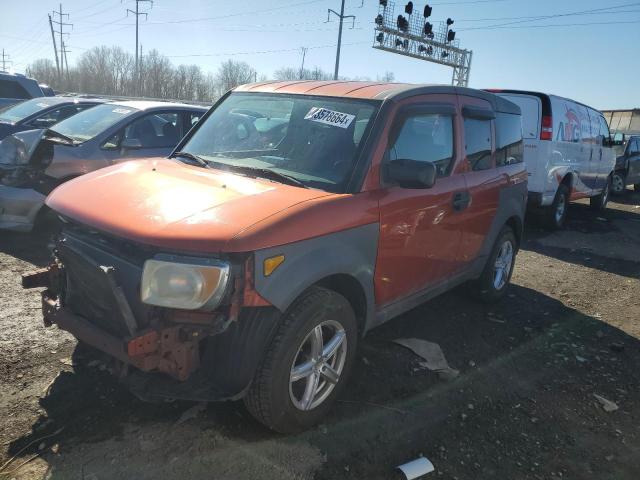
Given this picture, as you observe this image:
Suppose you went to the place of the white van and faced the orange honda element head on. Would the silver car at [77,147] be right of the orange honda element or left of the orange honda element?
right

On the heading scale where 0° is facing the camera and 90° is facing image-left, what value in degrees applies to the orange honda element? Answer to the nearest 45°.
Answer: approximately 45°

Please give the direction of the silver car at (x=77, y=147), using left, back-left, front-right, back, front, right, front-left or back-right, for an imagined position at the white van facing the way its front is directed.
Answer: back

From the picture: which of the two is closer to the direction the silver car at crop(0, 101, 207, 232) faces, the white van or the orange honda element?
the orange honda element

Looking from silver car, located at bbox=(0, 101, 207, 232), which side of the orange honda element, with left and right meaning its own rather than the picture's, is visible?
right

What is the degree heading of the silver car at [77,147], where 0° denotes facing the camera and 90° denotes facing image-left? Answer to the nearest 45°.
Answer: approximately 45°

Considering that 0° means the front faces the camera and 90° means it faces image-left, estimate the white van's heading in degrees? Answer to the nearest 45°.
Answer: approximately 225°

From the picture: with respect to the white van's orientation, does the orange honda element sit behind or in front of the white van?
behind

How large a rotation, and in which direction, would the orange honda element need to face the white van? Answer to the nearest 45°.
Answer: approximately 180°
